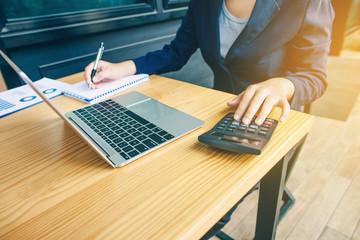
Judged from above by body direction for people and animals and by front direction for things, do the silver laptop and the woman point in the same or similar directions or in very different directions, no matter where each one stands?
very different directions

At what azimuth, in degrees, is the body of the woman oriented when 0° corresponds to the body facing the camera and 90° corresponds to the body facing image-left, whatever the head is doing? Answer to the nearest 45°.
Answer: approximately 45°

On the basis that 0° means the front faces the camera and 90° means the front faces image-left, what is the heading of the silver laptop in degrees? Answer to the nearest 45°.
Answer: approximately 225°
